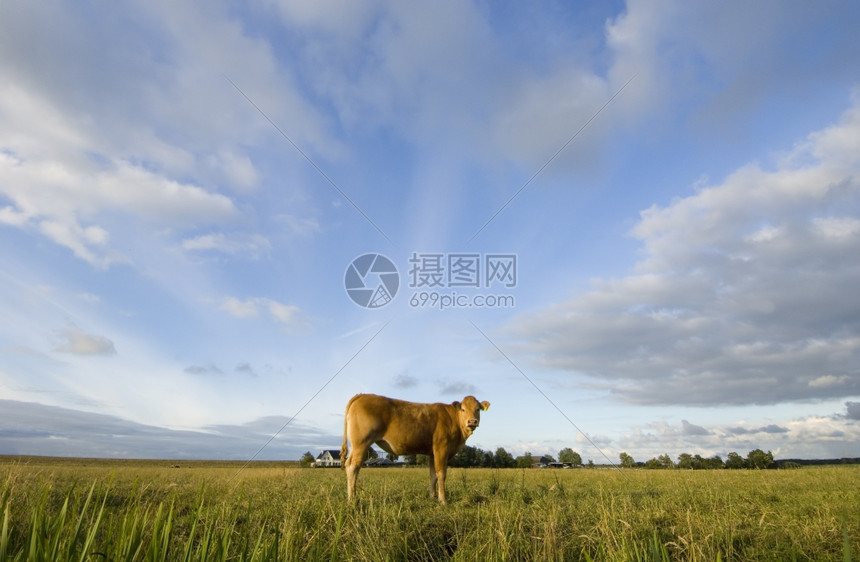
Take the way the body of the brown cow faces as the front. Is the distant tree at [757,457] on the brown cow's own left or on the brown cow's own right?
on the brown cow's own left

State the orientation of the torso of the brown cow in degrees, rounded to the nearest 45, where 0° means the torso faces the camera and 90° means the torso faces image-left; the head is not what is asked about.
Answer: approximately 270°
